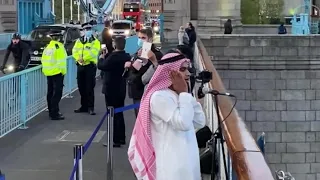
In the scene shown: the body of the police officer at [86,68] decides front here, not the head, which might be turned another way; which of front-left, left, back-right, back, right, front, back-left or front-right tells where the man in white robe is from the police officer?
front-left

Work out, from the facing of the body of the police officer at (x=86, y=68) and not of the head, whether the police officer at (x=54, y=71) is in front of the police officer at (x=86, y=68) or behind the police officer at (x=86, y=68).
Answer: in front

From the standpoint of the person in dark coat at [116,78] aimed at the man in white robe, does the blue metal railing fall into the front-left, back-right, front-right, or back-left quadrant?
back-right

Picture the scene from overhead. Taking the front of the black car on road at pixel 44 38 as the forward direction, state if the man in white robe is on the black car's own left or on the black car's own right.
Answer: on the black car's own left

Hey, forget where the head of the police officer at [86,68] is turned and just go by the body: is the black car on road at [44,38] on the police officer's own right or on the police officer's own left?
on the police officer's own right

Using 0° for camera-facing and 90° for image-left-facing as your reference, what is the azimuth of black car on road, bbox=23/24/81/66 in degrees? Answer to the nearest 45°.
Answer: approximately 45°

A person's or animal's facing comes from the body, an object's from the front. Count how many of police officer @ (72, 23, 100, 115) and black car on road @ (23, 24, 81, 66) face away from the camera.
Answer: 0

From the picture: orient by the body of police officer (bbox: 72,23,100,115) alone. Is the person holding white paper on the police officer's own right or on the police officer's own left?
on the police officer's own left

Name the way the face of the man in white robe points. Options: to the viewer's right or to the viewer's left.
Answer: to the viewer's right

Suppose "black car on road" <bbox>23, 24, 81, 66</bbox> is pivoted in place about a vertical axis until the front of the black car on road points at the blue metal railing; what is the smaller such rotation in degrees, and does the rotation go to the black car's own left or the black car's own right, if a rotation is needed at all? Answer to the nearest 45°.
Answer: approximately 45° to the black car's own left

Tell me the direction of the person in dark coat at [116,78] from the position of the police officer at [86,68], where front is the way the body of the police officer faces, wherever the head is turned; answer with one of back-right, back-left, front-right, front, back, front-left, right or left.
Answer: front-left
